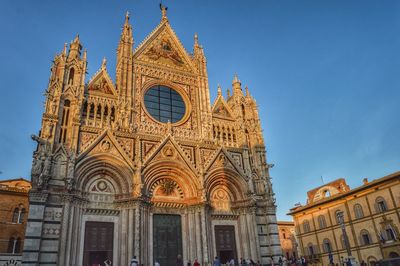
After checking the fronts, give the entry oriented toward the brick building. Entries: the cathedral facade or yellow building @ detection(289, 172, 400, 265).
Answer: the yellow building

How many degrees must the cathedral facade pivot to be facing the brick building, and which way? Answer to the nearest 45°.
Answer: approximately 135° to its right

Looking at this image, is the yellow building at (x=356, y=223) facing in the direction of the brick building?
yes

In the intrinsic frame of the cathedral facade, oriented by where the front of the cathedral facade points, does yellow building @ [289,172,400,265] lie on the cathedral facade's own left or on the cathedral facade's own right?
on the cathedral facade's own left

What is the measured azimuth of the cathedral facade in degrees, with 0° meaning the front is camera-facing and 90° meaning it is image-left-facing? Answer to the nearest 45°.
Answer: approximately 0°

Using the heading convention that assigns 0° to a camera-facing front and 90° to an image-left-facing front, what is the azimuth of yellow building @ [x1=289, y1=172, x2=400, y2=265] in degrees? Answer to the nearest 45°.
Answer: approximately 45°

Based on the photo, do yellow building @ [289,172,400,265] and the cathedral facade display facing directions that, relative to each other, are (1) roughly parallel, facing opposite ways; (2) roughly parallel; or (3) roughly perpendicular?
roughly perpendicular
